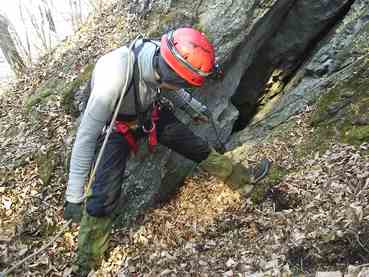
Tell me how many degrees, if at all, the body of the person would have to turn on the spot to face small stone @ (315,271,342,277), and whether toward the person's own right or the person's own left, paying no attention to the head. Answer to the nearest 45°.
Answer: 0° — they already face it

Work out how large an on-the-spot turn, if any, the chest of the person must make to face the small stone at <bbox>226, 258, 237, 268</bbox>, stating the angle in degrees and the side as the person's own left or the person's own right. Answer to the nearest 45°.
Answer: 0° — they already face it

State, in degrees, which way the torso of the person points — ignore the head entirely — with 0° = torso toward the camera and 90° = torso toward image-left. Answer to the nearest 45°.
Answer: approximately 315°

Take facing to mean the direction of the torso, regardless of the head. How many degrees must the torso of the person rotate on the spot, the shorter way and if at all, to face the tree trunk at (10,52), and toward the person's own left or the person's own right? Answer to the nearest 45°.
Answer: approximately 180°

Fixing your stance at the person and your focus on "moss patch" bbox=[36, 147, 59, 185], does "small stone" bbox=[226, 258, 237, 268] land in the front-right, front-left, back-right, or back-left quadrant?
back-left

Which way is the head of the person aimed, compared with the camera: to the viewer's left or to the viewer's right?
to the viewer's right

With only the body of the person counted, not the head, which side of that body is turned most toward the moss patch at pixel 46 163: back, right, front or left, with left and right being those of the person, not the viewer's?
back
